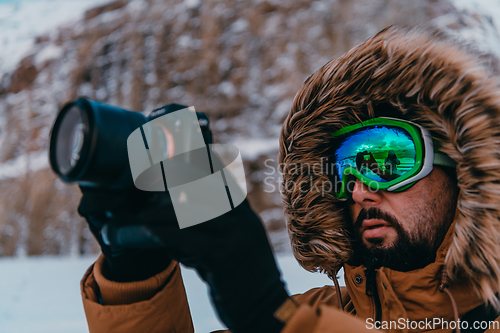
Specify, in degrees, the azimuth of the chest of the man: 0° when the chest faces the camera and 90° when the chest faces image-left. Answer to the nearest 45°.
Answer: approximately 45°
